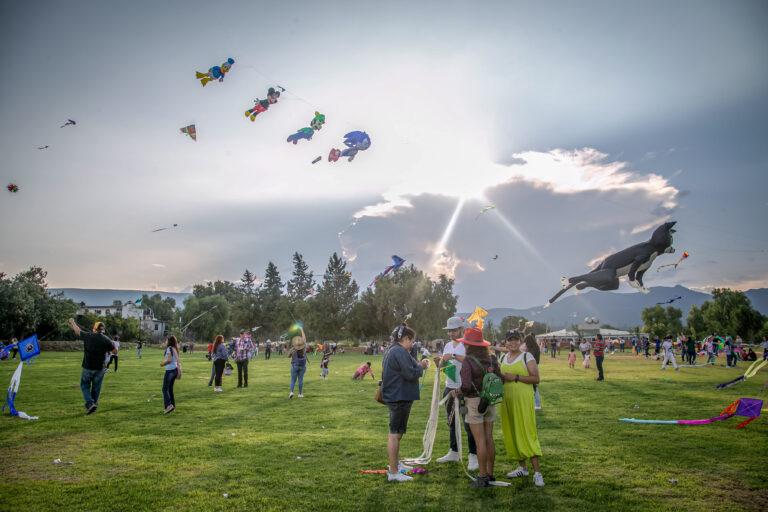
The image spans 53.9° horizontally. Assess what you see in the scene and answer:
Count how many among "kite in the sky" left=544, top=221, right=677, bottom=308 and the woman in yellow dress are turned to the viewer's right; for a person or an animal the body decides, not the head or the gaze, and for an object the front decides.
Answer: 1

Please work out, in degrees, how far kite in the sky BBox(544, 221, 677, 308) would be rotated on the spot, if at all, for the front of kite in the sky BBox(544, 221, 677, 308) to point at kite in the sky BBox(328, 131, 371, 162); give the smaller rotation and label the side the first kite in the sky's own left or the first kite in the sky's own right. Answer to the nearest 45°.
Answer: approximately 135° to the first kite in the sky's own left

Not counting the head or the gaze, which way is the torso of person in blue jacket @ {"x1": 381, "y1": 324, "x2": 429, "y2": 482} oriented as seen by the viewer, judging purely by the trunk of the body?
to the viewer's right

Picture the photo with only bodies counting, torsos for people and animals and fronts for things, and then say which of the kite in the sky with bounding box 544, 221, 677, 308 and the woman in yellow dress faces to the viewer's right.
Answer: the kite in the sky

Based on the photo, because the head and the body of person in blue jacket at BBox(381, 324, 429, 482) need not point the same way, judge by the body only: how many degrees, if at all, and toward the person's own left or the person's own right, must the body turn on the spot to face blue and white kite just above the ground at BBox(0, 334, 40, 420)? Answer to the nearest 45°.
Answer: approximately 135° to the person's own left

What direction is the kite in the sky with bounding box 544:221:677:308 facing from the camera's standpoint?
to the viewer's right

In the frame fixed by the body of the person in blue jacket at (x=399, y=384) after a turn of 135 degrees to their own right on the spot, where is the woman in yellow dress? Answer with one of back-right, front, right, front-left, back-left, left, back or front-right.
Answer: back-left

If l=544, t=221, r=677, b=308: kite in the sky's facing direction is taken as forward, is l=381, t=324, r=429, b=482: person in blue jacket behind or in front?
behind

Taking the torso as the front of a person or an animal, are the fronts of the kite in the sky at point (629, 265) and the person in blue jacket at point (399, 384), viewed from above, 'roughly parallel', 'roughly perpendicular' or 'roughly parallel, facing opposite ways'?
roughly parallel
